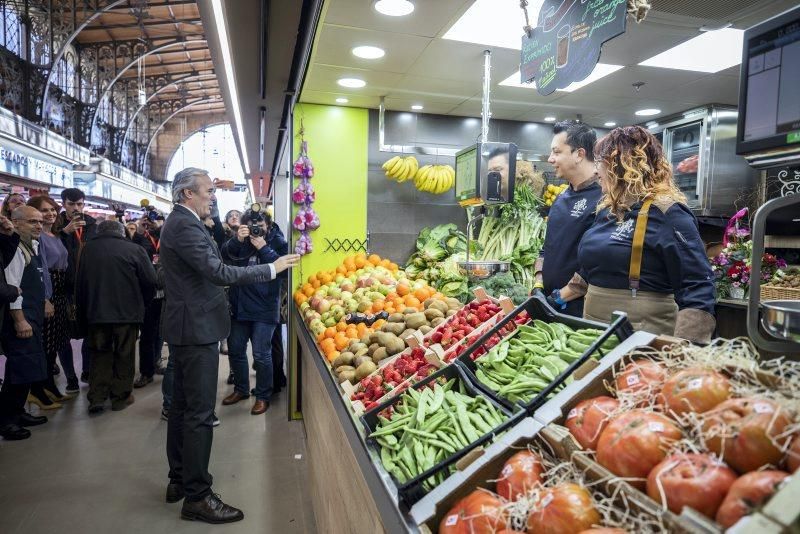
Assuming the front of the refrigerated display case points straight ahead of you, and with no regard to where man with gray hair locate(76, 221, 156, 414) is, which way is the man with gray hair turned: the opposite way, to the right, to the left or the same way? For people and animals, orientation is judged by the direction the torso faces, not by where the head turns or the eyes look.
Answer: to the right

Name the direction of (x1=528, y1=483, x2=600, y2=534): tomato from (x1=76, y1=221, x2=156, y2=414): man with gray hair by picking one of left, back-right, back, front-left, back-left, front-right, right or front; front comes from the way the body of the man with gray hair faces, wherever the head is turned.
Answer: back

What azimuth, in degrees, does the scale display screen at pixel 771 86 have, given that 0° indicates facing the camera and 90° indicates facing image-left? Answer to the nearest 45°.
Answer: approximately 45°

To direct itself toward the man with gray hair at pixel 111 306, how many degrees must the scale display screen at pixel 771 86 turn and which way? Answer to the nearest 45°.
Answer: approximately 45° to its right

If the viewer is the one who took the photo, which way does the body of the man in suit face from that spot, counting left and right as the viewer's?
facing to the right of the viewer

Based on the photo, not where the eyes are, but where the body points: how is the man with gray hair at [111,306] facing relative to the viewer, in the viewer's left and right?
facing away from the viewer
